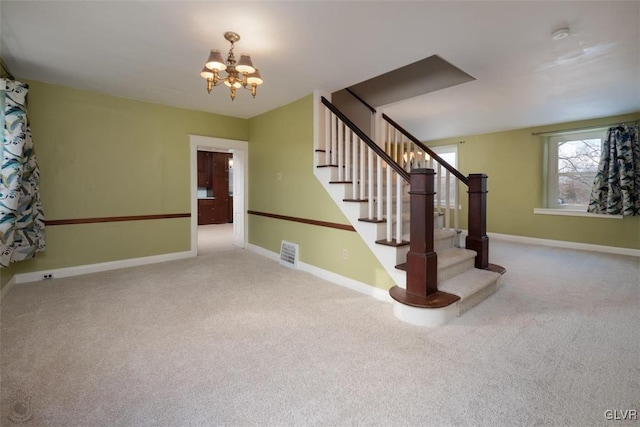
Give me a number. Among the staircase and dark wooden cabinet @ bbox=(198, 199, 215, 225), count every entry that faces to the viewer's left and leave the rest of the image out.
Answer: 0

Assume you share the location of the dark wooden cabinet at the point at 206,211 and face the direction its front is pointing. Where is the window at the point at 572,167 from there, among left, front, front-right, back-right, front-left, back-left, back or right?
front-left

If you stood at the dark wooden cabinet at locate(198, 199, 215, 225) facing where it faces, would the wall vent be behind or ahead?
ahead

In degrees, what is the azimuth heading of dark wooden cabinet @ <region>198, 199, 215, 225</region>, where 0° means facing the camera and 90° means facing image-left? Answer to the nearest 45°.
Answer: approximately 0°

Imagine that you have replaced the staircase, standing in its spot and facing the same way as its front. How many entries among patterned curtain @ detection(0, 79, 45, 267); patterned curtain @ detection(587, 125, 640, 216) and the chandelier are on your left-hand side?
1

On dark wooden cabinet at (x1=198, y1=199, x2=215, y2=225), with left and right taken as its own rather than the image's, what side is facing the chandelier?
front

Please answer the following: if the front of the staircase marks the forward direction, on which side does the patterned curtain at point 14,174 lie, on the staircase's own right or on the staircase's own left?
on the staircase's own right

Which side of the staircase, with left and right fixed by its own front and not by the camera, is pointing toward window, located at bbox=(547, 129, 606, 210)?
left

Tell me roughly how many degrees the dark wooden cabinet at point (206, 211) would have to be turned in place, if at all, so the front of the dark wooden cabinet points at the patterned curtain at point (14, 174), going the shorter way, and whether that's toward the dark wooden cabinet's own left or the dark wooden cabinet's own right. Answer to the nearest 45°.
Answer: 0° — it already faces it

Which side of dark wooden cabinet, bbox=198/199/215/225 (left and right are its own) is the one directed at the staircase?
front

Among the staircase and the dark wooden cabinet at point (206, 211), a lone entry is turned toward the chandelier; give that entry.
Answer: the dark wooden cabinet

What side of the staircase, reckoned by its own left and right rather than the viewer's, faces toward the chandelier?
right

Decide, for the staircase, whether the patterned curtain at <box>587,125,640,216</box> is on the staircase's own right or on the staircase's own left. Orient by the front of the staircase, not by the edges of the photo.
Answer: on the staircase's own left
